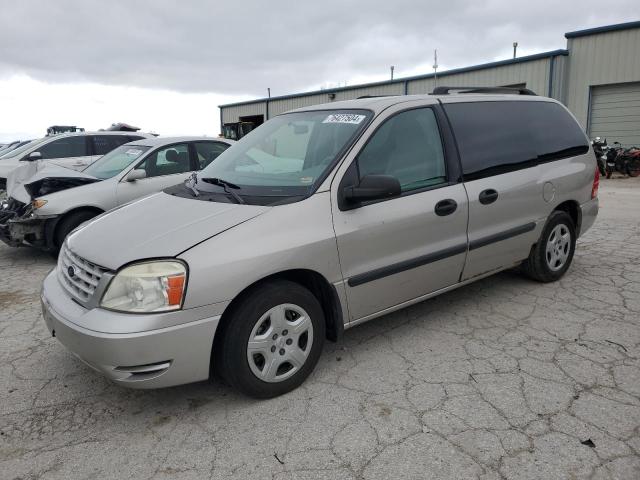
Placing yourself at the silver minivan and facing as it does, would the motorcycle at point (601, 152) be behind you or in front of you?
behind

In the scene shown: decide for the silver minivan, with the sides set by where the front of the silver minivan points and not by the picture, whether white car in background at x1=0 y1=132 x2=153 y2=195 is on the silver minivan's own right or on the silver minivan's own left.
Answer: on the silver minivan's own right

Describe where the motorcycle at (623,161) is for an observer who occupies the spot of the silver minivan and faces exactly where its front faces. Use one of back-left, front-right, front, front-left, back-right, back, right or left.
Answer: back

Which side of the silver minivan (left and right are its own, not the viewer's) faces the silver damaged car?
right

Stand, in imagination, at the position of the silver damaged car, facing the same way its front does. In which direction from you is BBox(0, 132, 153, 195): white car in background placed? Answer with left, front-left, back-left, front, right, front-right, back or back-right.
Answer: back-right

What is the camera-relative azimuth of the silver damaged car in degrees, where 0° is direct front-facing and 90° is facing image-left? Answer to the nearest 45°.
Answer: approximately 45°

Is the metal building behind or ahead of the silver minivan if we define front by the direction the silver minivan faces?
behind
